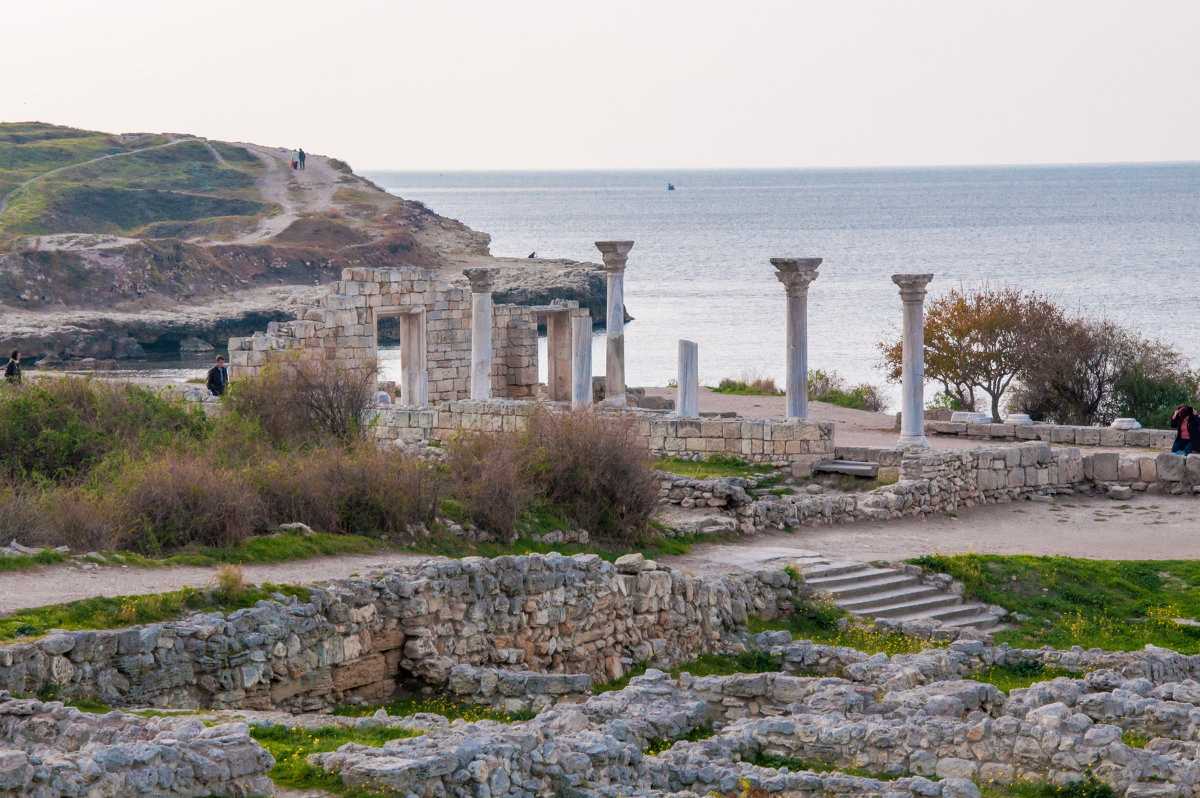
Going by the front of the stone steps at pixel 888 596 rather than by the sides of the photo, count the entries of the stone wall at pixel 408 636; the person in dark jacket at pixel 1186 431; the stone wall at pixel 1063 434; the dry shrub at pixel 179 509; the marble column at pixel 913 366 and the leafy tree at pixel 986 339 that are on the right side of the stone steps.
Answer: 2

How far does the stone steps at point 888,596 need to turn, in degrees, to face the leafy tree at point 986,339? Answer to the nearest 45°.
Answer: approximately 135° to its left

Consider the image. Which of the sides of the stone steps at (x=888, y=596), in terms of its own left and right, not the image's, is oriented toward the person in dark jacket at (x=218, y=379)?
back

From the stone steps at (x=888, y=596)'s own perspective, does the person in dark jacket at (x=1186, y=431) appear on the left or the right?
on its left

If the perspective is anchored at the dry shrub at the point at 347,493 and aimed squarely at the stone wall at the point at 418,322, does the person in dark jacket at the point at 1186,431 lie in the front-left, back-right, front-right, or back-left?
front-right

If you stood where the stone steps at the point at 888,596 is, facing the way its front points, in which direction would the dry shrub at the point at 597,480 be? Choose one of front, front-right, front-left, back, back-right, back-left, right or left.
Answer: back-right

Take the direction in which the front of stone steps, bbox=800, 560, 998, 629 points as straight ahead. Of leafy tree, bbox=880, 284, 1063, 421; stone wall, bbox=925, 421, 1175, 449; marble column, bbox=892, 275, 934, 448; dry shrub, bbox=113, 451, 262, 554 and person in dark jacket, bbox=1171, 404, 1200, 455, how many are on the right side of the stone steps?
1

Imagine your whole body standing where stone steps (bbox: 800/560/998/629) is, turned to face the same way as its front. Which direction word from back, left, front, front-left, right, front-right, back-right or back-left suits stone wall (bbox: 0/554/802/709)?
right

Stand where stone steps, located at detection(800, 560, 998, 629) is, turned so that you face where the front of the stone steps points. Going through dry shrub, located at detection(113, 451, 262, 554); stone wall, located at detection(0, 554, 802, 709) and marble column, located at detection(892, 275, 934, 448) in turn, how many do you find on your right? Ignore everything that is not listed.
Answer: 2

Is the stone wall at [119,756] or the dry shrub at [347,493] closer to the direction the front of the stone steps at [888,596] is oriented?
the stone wall

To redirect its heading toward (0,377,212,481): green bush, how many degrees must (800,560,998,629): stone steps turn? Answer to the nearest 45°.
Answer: approximately 135° to its right

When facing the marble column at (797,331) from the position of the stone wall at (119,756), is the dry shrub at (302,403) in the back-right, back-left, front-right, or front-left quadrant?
front-left

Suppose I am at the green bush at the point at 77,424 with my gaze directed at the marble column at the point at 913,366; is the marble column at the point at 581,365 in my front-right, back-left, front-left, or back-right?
front-left

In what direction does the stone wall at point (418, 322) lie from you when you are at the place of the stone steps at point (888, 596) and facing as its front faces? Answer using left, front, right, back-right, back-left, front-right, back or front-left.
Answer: back

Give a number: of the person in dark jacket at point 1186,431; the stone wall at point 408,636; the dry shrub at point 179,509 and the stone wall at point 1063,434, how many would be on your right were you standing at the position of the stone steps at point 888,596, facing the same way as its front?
2

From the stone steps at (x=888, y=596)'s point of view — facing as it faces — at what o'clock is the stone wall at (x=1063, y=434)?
The stone wall is roughly at 8 o'clock from the stone steps.

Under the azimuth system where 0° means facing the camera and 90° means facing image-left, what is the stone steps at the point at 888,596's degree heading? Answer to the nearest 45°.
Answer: approximately 315°

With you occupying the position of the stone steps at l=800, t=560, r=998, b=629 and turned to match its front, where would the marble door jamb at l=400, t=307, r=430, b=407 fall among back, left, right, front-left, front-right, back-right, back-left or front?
back

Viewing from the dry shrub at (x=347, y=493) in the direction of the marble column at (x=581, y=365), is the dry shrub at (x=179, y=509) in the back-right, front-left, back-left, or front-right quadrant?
back-left
